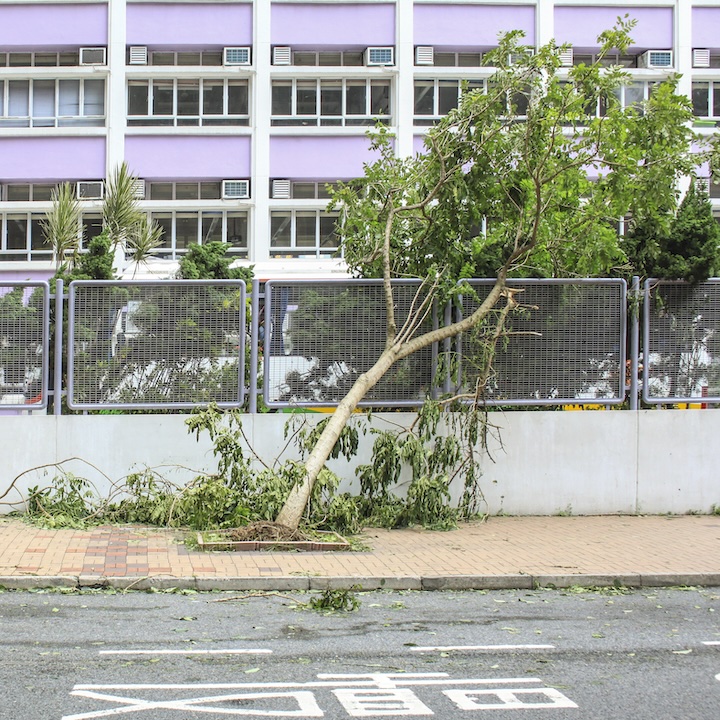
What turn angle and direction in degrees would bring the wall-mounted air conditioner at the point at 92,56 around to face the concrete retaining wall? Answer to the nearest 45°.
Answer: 0° — it already faces it

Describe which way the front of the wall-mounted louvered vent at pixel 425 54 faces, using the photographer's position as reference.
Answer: facing the viewer

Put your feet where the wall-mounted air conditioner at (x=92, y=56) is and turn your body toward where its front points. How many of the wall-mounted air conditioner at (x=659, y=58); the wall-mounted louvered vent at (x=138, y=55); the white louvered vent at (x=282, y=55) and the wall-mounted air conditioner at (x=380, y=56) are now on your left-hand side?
4

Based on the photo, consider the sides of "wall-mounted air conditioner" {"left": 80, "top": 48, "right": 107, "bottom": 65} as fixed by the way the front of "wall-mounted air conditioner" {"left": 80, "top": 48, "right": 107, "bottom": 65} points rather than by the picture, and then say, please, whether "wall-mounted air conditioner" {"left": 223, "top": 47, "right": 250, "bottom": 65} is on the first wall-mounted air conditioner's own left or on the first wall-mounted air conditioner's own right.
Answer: on the first wall-mounted air conditioner's own left

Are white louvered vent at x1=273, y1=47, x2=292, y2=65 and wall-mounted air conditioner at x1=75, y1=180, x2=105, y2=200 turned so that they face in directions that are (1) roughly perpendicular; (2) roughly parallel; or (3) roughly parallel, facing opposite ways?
roughly parallel

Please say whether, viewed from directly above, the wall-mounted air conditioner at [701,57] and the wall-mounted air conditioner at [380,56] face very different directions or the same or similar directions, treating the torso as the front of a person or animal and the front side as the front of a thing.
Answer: same or similar directions

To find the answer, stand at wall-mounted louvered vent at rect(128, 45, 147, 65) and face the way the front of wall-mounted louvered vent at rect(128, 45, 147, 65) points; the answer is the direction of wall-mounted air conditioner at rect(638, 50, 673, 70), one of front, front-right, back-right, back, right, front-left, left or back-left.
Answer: left

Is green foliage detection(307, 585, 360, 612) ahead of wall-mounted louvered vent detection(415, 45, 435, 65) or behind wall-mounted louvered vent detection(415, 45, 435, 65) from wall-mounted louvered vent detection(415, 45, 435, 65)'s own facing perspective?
ahead

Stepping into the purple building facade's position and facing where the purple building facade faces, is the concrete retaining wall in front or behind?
in front

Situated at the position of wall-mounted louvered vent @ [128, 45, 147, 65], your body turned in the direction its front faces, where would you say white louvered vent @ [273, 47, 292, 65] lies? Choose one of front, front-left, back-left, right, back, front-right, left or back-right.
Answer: left

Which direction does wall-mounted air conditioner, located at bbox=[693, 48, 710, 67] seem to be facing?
toward the camera

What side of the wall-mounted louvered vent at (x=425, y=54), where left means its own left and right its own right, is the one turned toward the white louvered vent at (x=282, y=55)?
right

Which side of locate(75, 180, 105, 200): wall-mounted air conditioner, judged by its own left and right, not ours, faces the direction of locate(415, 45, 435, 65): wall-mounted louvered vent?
left

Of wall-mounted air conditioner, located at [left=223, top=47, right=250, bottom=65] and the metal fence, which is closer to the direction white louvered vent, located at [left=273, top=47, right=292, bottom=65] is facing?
the metal fence

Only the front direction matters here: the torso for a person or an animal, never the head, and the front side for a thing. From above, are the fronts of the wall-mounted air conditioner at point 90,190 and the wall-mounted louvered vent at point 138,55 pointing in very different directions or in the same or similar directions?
same or similar directions
